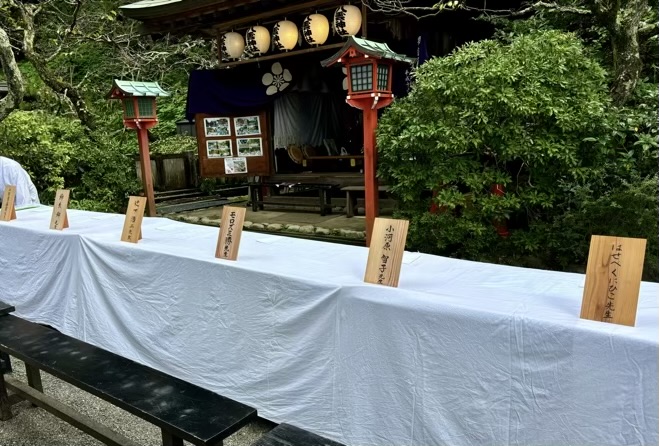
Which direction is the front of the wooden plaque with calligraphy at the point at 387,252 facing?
toward the camera

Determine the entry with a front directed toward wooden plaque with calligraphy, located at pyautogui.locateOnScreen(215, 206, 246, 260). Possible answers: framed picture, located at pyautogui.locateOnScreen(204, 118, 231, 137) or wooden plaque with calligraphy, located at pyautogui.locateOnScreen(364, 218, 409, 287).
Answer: the framed picture

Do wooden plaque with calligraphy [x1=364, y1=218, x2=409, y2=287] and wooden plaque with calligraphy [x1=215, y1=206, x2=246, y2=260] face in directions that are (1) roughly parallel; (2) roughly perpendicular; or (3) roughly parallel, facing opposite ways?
roughly parallel

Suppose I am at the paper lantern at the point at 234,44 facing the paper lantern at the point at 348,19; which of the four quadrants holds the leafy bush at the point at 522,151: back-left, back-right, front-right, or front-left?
front-right

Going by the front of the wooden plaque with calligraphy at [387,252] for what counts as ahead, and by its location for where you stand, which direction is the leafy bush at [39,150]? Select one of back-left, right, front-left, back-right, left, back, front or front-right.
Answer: back-right

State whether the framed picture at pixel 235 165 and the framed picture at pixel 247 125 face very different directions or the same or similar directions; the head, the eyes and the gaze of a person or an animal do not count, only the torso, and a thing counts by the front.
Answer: same or similar directions

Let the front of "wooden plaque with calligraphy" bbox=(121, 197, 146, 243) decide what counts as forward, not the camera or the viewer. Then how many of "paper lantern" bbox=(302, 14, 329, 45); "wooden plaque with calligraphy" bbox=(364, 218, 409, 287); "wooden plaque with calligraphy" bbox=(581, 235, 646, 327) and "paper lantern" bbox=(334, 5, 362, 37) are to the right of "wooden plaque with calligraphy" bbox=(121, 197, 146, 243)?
0

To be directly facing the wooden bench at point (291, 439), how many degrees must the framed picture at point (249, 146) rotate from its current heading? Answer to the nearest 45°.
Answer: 0° — it already faces it

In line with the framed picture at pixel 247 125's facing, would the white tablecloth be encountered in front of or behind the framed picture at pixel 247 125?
in front

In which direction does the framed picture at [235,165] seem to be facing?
toward the camera

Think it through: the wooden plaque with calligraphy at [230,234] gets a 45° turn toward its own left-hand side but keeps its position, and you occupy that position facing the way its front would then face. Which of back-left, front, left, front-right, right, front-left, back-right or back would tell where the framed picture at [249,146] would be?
back-left

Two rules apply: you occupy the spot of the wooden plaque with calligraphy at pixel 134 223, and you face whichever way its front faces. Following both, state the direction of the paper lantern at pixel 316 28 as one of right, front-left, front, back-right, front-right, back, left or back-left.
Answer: back-left

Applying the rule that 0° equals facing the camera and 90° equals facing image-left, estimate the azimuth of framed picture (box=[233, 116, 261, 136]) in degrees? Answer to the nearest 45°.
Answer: approximately 0°

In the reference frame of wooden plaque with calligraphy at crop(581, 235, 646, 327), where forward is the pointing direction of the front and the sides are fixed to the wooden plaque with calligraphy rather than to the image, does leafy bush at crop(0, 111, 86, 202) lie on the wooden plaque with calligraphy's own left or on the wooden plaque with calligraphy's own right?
on the wooden plaque with calligraphy's own right

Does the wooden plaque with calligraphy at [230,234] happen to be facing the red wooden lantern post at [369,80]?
no

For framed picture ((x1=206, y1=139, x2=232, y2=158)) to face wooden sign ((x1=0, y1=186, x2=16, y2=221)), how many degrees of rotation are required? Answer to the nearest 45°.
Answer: approximately 45° to its right

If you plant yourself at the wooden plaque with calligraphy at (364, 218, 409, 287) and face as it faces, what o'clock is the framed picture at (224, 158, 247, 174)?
The framed picture is roughly at 5 o'clock from the wooden plaque with calligraphy.

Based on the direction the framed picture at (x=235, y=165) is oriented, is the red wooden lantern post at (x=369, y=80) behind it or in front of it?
in front

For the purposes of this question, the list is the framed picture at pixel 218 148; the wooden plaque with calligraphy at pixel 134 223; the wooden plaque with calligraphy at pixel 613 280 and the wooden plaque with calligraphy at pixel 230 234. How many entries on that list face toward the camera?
4

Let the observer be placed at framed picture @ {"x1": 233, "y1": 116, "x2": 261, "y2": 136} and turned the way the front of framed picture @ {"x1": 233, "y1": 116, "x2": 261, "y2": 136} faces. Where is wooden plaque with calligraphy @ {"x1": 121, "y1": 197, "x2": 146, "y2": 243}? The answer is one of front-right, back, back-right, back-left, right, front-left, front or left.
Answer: front

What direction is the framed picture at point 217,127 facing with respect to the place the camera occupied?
facing the viewer

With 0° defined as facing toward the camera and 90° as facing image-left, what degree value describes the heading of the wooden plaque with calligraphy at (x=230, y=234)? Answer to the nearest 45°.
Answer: approximately 0°
